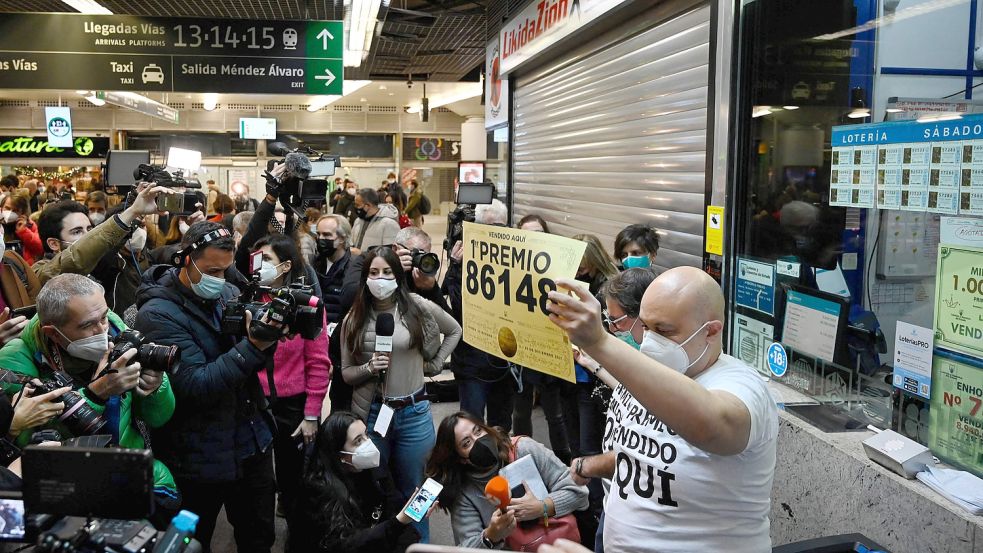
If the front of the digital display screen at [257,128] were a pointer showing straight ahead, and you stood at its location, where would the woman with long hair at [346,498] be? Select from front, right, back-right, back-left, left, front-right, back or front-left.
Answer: front

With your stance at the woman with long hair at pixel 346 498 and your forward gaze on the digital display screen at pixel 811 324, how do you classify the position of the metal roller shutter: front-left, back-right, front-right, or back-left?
front-left

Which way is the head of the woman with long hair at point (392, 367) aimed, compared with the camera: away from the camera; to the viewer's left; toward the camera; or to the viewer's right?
toward the camera

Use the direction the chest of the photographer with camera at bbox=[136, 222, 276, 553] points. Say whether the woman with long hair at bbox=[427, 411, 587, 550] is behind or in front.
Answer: in front

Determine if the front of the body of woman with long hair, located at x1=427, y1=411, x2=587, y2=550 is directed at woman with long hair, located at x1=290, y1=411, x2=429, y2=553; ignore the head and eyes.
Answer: no

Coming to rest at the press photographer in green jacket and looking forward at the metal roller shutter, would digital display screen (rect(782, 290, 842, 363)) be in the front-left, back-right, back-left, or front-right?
front-right

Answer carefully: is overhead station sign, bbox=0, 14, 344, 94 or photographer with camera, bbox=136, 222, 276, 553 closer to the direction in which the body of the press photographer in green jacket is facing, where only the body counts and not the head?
the photographer with camera

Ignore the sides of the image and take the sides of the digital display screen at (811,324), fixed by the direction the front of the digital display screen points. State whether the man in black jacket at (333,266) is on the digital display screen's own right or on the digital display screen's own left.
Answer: on the digital display screen's own right

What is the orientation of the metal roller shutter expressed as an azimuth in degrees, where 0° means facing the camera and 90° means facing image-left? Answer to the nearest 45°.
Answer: approximately 45°

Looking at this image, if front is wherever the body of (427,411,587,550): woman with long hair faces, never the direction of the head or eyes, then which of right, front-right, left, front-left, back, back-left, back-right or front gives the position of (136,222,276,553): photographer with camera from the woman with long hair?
right

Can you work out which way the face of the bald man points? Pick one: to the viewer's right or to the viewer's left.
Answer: to the viewer's left

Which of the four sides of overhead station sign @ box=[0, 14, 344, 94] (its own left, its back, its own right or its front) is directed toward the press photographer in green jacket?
front

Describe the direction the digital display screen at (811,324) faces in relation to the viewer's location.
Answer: facing the viewer and to the left of the viewer

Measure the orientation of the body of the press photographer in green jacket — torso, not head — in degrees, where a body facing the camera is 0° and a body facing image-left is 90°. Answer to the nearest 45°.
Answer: approximately 315°

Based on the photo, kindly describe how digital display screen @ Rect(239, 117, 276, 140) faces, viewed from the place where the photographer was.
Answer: facing the viewer
